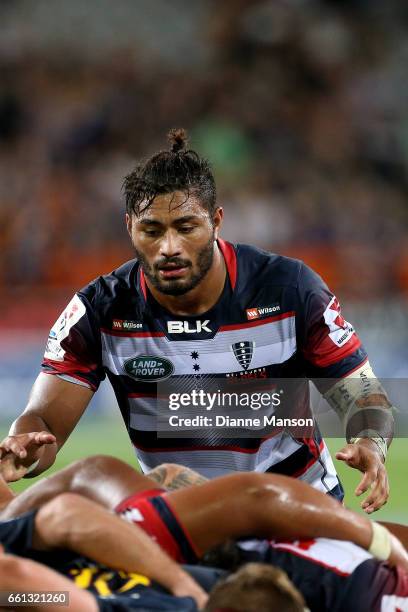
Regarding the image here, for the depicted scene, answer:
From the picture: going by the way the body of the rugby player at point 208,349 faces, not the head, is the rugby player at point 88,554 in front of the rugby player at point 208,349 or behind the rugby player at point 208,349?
in front

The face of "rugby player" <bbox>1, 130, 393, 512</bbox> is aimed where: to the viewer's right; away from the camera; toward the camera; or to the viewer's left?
toward the camera

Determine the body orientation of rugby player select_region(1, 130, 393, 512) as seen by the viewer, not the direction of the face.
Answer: toward the camera
